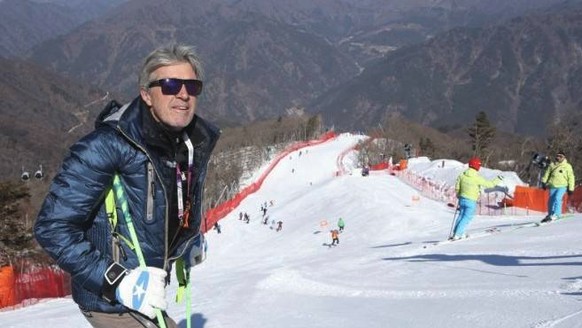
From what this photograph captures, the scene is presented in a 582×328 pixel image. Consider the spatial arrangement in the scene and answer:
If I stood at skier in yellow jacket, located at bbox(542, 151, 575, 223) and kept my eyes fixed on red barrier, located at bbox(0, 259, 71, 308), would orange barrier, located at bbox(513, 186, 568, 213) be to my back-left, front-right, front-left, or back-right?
back-right

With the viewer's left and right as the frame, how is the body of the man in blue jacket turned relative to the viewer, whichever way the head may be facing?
facing the viewer and to the right of the viewer

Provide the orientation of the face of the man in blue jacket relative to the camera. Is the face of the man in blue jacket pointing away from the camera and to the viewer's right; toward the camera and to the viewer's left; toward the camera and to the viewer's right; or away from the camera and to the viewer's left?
toward the camera and to the viewer's right

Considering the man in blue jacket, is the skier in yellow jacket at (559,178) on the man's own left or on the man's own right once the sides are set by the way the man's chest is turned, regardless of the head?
on the man's own left

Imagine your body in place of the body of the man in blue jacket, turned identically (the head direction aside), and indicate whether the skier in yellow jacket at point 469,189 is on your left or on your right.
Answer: on your left
